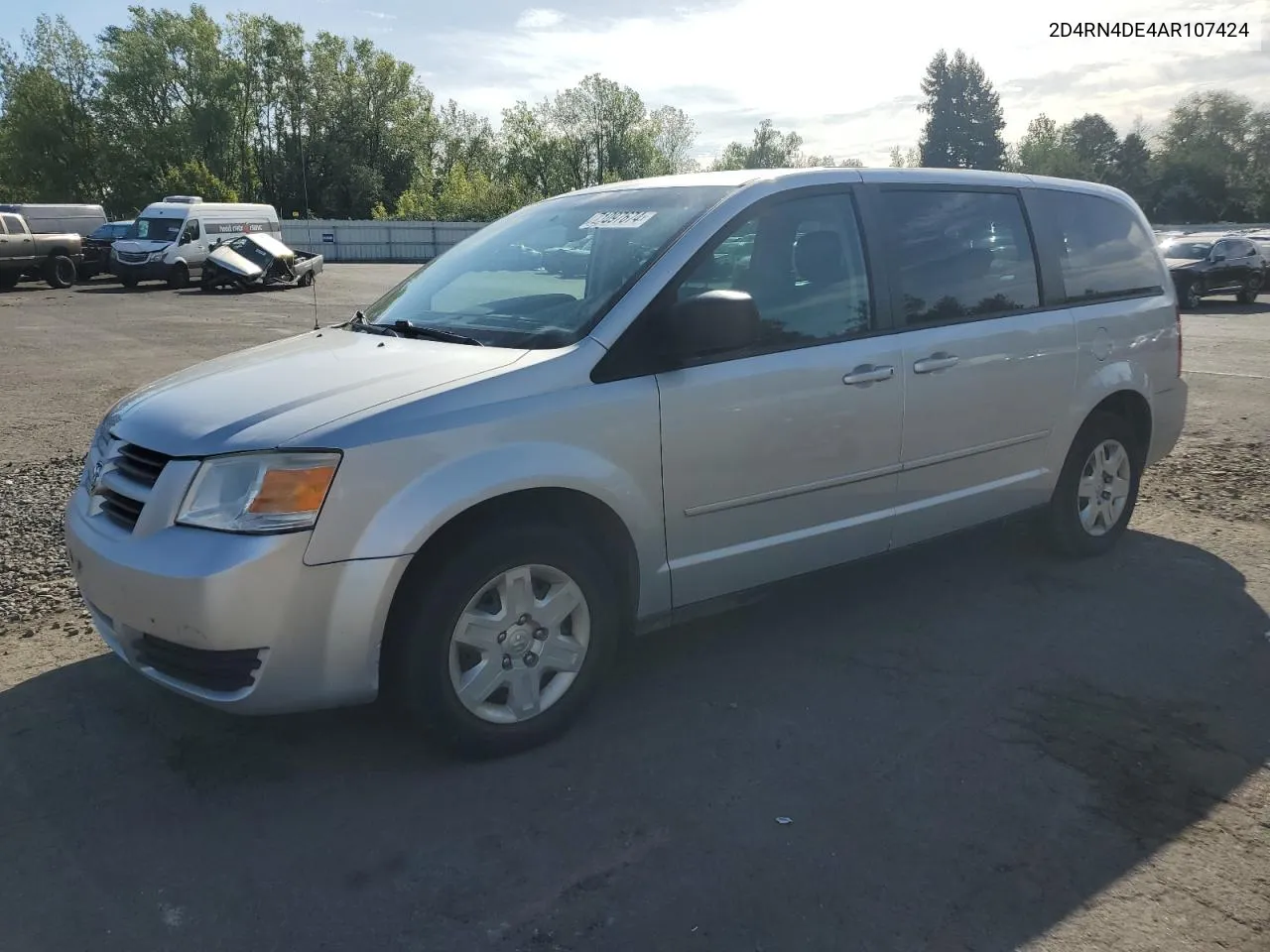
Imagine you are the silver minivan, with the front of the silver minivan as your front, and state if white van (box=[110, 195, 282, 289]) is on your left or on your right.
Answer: on your right

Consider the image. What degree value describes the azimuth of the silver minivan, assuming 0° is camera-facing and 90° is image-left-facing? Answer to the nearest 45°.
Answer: approximately 45°

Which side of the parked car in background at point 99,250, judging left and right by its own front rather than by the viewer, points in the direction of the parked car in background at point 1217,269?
left

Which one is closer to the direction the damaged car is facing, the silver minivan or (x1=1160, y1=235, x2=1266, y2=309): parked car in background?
the silver minivan

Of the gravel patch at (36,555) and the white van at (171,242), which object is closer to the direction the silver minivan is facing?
the gravel patch
